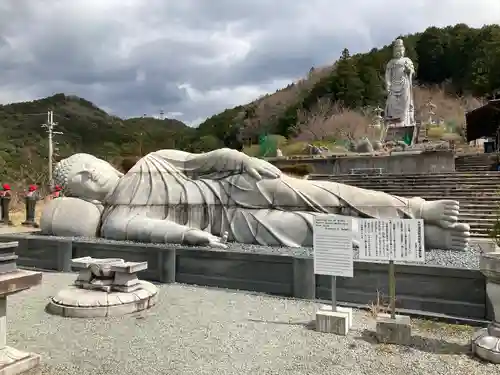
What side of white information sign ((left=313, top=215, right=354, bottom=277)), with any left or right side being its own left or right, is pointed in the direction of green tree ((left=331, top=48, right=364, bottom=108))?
back

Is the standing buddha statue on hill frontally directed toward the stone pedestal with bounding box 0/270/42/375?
yes

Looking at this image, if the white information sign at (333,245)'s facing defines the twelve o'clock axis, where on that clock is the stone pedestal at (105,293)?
The stone pedestal is roughly at 3 o'clock from the white information sign.

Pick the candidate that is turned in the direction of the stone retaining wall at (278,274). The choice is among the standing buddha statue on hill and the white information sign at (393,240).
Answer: the standing buddha statue on hill

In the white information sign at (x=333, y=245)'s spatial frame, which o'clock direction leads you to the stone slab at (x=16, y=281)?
The stone slab is roughly at 2 o'clock from the white information sign.

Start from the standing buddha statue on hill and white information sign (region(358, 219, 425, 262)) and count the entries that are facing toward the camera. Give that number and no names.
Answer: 2

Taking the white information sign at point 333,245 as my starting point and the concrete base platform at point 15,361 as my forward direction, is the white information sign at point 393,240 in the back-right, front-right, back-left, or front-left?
back-left

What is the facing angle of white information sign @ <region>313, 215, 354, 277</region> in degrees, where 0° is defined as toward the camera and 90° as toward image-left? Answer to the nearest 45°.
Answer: approximately 0°

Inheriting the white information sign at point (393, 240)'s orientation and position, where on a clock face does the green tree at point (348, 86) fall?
The green tree is roughly at 6 o'clock from the white information sign.

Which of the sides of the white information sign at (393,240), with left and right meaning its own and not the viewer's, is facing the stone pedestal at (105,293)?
right

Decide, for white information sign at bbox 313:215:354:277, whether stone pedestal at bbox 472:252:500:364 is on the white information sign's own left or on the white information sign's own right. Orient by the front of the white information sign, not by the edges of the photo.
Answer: on the white information sign's own left
